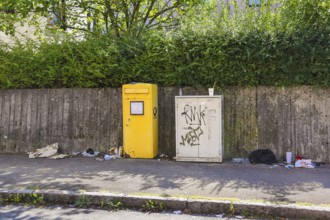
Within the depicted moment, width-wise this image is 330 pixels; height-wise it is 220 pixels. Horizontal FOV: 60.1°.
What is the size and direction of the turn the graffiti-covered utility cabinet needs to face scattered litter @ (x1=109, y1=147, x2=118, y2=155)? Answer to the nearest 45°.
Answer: approximately 90° to its right

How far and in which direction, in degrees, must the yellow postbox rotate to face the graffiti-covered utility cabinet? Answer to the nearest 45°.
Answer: approximately 90° to its left

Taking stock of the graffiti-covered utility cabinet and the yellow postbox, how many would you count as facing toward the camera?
2

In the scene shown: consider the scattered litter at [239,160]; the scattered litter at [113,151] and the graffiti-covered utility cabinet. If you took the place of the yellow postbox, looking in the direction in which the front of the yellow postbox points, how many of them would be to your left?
2

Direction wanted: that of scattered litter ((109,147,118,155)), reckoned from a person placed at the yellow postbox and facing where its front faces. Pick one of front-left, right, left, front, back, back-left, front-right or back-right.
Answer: back-right

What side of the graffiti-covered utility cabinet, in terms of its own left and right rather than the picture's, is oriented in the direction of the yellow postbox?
right

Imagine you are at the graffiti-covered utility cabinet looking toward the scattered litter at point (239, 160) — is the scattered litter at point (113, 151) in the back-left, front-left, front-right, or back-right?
back-left

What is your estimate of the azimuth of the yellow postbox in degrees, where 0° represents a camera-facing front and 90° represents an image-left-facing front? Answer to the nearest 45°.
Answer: approximately 0°

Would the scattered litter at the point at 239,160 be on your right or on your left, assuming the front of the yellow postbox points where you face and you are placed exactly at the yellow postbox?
on your left
